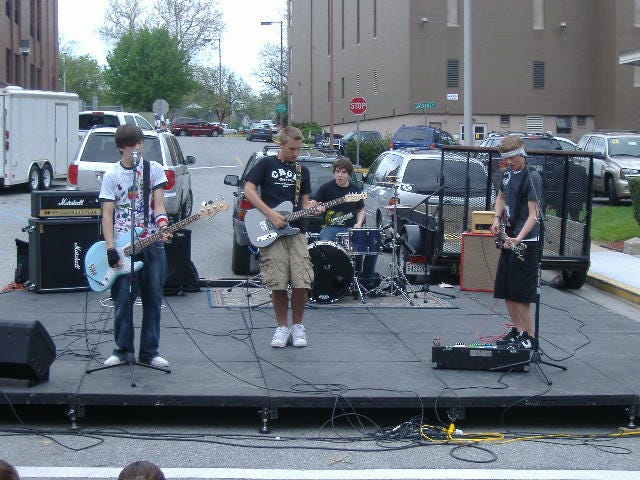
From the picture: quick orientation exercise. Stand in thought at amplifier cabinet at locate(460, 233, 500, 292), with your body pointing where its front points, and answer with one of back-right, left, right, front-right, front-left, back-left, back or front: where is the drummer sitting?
front-right

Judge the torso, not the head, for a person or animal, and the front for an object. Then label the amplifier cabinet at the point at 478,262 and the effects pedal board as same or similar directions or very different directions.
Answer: very different directions

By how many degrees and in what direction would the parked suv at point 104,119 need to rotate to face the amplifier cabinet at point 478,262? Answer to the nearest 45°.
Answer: approximately 135° to its right

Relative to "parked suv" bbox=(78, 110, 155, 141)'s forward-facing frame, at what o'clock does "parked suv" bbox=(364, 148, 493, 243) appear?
"parked suv" bbox=(364, 148, 493, 243) is roughly at 4 o'clock from "parked suv" bbox=(78, 110, 155, 141).

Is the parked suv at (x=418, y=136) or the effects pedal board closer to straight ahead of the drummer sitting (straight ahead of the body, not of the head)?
the effects pedal board

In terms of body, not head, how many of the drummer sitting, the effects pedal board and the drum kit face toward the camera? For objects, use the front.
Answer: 2

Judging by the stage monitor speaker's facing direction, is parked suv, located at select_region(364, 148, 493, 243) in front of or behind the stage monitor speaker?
in front

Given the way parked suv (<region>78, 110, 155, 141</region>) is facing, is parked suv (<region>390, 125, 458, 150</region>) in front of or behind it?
in front

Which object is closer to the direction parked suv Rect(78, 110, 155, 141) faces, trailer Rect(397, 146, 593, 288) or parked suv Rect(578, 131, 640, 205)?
the parked suv

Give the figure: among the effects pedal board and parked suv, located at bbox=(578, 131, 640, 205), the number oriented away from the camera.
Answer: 1

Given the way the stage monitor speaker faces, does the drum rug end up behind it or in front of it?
in front

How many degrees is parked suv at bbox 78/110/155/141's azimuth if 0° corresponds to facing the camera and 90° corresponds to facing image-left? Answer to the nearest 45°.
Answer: approximately 225°

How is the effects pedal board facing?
away from the camera
